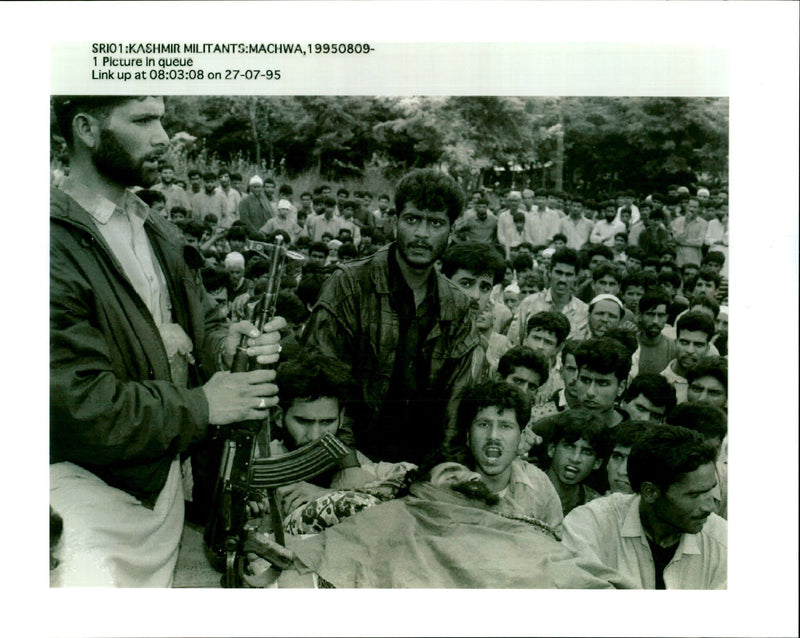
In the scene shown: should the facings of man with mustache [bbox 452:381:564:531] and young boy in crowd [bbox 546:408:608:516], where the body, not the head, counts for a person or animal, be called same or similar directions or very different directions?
same or similar directions

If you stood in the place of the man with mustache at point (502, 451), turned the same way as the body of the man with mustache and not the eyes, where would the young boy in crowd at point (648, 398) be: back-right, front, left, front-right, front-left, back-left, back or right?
left

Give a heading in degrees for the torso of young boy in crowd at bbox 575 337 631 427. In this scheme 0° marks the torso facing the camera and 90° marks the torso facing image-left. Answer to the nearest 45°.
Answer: approximately 45°

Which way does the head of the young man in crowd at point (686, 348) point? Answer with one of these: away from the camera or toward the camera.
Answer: toward the camera

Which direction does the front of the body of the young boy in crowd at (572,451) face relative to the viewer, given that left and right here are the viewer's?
facing the viewer
